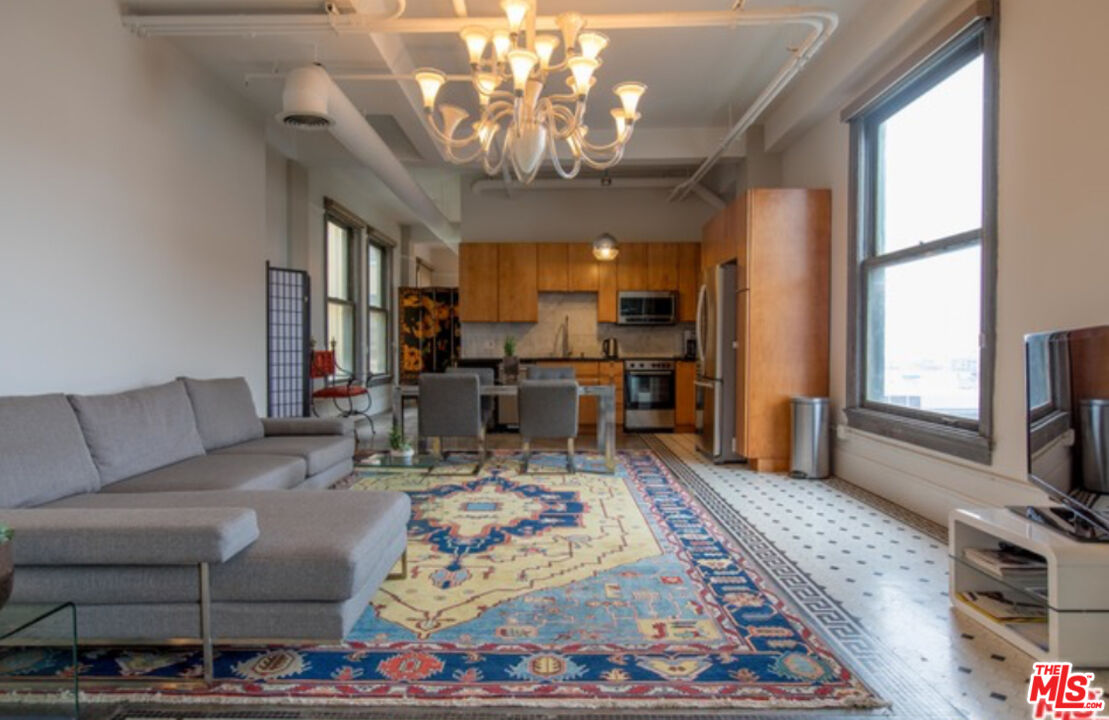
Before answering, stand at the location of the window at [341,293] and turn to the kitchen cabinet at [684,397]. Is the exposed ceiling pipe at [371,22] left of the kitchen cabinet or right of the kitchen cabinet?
right

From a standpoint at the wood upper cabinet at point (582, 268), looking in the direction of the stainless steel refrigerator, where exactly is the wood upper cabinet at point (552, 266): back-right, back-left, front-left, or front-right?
back-right

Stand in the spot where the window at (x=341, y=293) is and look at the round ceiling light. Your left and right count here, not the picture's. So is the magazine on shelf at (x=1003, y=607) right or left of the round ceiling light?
right

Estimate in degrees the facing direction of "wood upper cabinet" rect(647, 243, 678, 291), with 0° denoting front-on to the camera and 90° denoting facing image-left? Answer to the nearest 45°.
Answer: approximately 0°

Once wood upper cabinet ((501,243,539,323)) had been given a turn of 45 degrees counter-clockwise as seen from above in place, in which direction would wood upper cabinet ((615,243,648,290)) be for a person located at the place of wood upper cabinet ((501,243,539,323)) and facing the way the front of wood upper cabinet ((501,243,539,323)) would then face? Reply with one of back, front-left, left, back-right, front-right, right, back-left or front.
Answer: front-left

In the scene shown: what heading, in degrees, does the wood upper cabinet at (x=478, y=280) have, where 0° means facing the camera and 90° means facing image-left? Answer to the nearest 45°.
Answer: approximately 0°

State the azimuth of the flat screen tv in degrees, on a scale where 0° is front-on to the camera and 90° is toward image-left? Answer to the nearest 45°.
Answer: approximately 45°

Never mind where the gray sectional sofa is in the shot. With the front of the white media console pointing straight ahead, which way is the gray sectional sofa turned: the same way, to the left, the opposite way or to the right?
the opposite way

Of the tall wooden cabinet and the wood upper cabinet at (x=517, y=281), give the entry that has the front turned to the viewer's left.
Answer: the tall wooden cabinet

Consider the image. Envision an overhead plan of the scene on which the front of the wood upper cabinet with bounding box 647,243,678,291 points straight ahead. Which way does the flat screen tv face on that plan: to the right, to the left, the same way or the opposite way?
to the right

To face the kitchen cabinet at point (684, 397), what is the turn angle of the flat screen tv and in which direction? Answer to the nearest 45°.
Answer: approximately 90° to its right

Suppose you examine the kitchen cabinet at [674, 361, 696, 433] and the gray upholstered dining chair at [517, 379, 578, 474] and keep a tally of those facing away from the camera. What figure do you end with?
1
